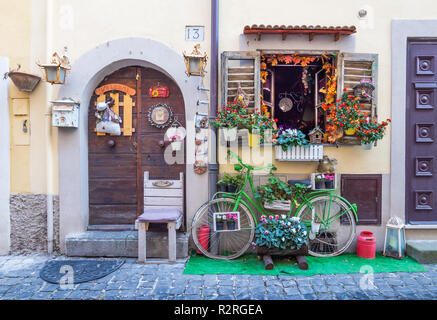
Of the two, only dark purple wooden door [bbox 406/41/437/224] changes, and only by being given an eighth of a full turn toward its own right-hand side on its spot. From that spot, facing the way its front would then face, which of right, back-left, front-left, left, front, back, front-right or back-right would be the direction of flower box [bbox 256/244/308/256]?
front

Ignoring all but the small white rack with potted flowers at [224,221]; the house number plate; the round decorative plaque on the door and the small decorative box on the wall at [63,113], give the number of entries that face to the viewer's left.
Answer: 0

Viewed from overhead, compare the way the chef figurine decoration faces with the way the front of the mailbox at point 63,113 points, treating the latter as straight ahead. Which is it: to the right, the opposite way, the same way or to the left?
the same way

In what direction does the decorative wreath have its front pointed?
toward the camera

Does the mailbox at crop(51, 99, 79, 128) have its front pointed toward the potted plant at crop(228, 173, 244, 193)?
no

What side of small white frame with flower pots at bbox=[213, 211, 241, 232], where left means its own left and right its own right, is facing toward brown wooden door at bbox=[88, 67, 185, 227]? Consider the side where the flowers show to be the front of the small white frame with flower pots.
right

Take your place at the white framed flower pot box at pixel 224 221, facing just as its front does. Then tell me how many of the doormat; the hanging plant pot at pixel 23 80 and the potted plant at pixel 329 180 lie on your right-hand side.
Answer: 2

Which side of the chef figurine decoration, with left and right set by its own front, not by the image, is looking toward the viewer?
front

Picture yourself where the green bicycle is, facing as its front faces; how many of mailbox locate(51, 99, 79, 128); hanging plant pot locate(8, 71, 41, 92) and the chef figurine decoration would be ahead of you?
3

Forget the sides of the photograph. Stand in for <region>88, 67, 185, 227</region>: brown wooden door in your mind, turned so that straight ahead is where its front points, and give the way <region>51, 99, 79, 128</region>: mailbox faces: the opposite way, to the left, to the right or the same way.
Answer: the same way

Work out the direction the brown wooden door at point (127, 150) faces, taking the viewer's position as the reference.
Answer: facing the viewer

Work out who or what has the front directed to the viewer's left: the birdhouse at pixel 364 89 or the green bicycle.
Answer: the green bicycle

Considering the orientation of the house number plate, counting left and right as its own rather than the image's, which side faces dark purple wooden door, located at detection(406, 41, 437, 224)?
left

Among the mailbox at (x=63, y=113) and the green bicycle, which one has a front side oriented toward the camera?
the mailbox

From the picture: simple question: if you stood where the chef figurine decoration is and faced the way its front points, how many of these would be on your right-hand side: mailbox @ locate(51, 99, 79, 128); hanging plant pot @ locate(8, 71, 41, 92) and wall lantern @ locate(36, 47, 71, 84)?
3
